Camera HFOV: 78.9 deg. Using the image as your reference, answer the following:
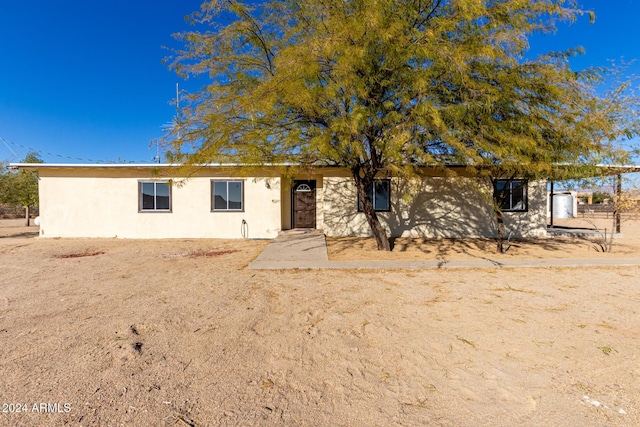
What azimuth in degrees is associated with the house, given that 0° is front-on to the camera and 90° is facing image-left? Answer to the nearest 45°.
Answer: approximately 0°

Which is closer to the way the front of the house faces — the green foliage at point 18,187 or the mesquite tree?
the mesquite tree

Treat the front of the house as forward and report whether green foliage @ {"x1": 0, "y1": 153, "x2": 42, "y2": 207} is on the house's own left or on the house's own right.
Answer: on the house's own right

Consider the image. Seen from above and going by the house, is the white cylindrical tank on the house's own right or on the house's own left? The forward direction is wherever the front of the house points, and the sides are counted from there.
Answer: on the house's own left
